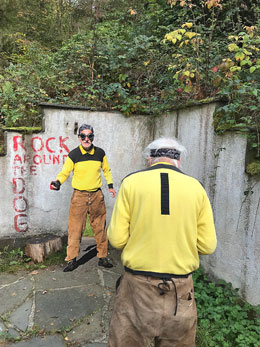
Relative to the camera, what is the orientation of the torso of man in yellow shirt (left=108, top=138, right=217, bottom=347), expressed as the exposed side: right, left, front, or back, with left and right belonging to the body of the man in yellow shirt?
back

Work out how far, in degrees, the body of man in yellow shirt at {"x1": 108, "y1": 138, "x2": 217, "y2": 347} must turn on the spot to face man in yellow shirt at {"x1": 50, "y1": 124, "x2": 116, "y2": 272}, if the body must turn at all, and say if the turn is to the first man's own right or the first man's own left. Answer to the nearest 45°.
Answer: approximately 45° to the first man's own left

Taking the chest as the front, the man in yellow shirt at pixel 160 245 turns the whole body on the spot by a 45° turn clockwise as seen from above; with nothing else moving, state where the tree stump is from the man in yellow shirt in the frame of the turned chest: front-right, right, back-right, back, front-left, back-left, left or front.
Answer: left

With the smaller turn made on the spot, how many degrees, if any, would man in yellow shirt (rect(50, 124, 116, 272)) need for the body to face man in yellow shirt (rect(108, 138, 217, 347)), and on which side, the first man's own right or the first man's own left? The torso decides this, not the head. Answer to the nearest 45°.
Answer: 0° — they already face them

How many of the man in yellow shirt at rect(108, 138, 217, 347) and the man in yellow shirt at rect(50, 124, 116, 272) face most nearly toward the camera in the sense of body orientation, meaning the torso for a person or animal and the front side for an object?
1

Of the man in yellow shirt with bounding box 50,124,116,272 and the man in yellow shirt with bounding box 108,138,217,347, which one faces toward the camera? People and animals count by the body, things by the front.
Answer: the man in yellow shirt with bounding box 50,124,116,272

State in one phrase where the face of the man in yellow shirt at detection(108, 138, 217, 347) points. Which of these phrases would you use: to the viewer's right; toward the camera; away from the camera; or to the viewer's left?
away from the camera

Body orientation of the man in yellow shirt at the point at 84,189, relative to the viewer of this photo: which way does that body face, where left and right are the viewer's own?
facing the viewer
